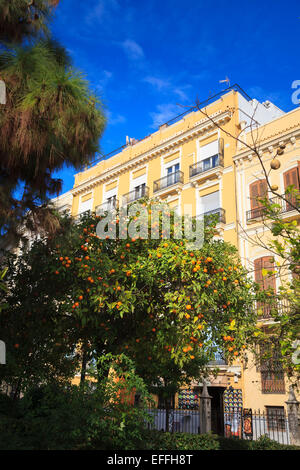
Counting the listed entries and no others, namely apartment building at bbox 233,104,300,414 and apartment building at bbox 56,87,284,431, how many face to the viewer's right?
0

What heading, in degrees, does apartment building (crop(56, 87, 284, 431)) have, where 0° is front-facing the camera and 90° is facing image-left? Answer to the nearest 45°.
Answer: approximately 45°

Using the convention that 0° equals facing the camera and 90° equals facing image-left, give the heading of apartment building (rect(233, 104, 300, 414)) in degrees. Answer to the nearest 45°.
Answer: approximately 45°

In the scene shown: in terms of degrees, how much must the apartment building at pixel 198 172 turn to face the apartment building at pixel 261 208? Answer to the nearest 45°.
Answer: approximately 90° to its left

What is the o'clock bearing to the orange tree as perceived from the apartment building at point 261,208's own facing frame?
The orange tree is roughly at 11 o'clock from the apartment building.

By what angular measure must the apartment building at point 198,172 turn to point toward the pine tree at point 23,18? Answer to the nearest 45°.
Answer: approximately 45° to its left
